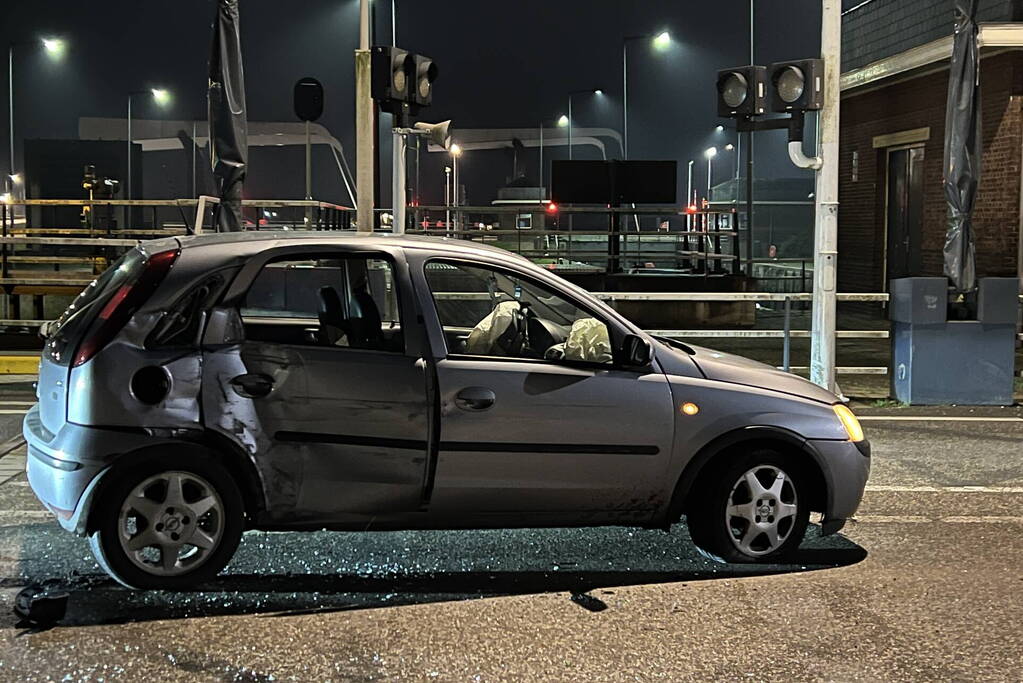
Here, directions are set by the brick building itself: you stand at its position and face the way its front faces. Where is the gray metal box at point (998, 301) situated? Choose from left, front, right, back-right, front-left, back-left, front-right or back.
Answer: front-left

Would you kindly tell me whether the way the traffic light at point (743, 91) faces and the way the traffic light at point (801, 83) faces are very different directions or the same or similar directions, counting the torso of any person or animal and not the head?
same or similar directions

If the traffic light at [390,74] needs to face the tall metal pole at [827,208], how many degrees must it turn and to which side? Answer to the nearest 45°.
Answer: approximately 45° to its left

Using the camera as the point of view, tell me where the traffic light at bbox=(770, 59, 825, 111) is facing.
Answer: facing the viewer and to the left of the viewer

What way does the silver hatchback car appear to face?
to the viewer's right

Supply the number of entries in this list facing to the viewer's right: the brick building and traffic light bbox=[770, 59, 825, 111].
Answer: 0

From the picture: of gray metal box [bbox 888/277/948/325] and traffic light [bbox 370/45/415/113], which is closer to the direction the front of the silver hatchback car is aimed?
the gray metal box

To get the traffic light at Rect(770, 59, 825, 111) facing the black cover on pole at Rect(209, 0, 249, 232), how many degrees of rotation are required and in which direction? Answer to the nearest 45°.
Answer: approximately 45° to its right

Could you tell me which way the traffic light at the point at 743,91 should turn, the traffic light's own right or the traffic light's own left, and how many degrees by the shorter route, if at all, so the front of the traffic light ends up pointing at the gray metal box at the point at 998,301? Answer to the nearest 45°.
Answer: approximately 135° to the traffic light's own left

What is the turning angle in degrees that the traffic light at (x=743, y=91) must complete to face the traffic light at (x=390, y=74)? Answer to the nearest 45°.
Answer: approximately 45° to its right

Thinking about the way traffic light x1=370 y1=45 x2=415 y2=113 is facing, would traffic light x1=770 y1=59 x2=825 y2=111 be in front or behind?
in front

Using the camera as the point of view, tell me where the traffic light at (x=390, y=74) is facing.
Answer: facing the viewer and to the right of the viewer

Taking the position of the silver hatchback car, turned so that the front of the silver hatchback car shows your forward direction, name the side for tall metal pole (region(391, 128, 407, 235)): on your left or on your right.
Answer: on your left

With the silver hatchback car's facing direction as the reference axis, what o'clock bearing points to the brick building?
The brick building is roughly at 10 o'clock from the silver hatchback car.

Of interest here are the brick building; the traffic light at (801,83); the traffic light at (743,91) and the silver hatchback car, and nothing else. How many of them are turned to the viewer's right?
1

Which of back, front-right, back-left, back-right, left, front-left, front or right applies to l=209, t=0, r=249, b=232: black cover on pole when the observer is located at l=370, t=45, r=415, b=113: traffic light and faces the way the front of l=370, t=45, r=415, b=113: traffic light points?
back-right
